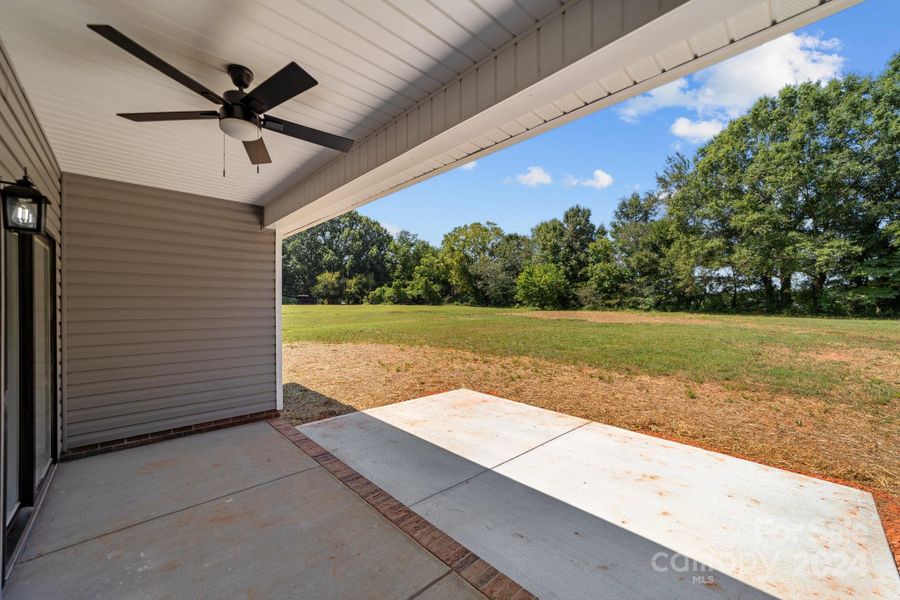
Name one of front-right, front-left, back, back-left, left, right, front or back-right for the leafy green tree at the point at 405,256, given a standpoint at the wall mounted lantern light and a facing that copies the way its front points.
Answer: front-left

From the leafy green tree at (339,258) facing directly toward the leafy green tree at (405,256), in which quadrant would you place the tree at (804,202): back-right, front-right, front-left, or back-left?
front-right

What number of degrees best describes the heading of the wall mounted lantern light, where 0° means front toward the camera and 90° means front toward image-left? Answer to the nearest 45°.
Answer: approximately 270°

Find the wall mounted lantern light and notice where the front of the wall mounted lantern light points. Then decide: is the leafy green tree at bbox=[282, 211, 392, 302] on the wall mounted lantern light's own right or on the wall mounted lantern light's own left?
on the wall mounted lantern light's own left

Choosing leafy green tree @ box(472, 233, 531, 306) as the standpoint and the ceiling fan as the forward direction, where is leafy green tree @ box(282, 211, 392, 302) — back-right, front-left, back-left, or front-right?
back-right

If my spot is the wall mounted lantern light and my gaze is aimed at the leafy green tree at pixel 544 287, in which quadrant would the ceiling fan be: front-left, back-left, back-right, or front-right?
front-right

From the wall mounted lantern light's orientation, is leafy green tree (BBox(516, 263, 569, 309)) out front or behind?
out front

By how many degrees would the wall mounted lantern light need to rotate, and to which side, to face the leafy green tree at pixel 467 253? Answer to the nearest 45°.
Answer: approximately 45° to its left

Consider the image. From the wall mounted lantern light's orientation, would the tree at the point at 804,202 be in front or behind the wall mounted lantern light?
in front
